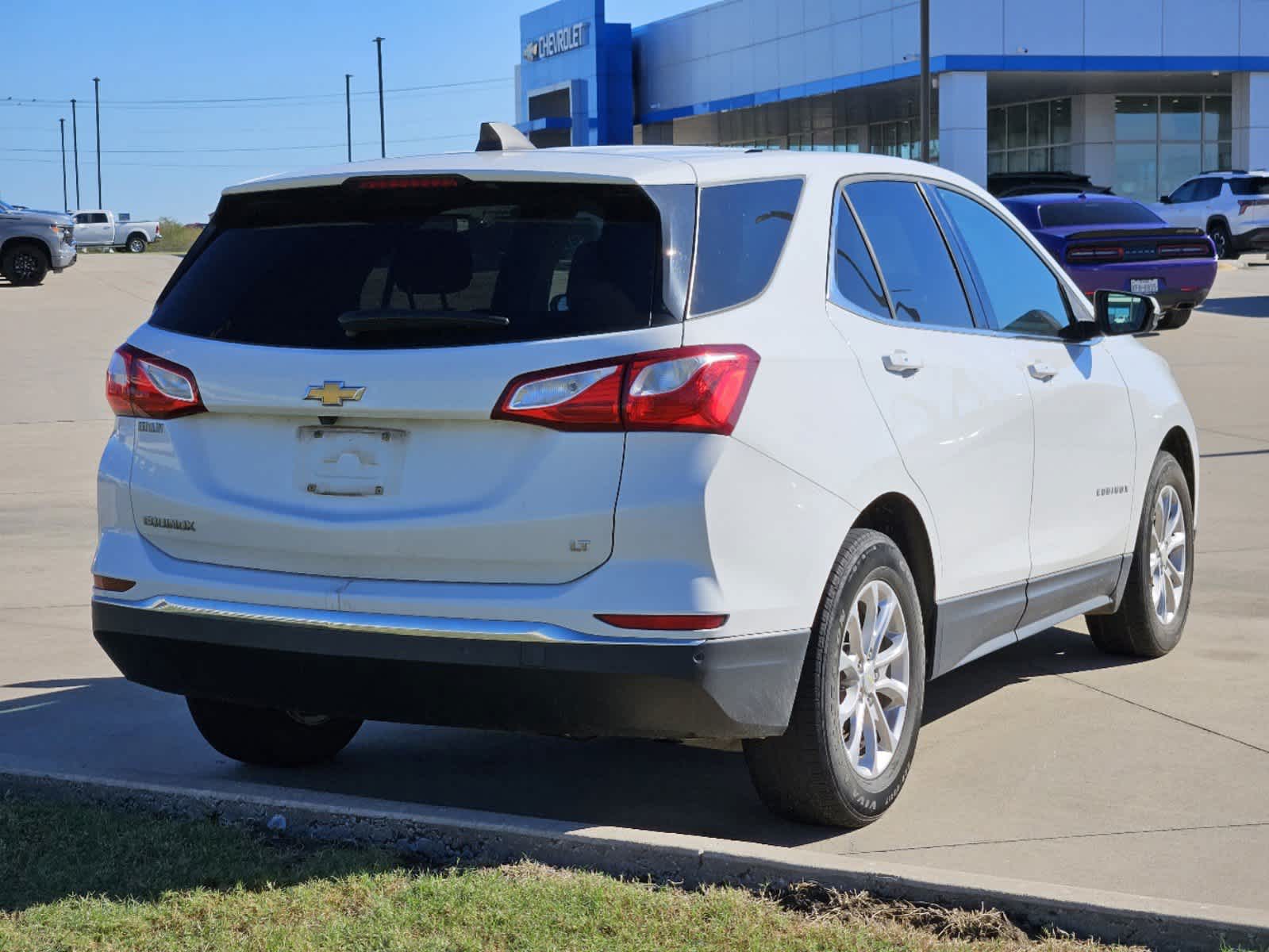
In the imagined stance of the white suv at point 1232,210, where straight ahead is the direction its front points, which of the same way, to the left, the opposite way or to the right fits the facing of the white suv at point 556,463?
to the right

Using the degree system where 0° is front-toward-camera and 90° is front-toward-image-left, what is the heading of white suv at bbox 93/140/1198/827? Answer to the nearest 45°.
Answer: approximately 225°

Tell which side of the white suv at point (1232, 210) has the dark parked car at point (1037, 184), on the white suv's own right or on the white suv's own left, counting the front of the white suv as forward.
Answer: on the white suv's own left

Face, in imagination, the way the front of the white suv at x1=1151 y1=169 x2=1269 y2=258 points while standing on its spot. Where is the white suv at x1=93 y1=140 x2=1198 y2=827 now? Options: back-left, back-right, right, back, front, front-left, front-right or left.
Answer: back-left

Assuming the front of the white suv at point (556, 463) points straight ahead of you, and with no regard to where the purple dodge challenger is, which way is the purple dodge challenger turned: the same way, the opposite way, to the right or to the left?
to the left

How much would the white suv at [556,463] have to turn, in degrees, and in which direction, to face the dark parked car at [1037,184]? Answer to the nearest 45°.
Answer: approximately 45° to its left

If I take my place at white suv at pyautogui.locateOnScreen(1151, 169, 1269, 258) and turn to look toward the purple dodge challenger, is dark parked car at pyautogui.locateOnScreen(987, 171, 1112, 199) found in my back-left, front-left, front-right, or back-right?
front-right

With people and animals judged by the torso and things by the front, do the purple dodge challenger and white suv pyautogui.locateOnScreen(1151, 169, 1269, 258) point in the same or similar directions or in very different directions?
same or similar directions

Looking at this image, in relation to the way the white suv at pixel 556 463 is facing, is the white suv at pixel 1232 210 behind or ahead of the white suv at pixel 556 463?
ahead

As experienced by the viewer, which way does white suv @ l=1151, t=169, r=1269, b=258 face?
facing away from the viewer and to the left of the viewer

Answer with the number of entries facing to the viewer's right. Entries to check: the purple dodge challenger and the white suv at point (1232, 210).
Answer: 0

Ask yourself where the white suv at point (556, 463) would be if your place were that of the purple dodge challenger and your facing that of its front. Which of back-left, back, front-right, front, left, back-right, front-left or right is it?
back-left
